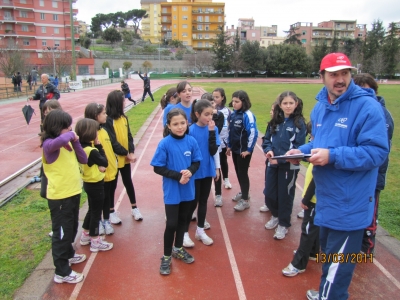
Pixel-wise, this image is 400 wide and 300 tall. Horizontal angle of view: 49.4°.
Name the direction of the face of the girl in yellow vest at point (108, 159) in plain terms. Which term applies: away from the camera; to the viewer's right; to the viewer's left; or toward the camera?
to the viewer's right

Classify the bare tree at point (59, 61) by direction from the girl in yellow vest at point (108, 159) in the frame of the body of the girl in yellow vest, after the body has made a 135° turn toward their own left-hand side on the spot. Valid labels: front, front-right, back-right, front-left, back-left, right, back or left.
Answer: front-right

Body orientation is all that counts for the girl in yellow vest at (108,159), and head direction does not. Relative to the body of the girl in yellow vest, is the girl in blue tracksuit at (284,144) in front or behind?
in front

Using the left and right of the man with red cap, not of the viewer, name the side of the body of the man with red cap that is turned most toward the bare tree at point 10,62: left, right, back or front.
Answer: right

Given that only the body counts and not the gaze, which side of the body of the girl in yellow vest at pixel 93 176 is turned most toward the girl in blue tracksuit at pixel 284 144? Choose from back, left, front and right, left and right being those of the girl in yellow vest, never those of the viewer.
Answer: front

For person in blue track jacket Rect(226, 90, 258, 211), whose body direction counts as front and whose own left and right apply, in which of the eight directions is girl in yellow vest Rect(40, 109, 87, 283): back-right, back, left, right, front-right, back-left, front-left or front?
front

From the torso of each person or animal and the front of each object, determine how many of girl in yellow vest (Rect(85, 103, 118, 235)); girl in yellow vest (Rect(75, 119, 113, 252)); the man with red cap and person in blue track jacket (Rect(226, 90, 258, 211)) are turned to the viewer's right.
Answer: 2

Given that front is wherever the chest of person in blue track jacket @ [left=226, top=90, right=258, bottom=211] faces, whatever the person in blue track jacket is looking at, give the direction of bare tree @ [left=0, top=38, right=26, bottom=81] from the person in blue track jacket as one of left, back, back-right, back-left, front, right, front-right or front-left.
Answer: right

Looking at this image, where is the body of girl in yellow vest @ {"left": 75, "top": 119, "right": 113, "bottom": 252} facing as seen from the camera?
to the viewer's right

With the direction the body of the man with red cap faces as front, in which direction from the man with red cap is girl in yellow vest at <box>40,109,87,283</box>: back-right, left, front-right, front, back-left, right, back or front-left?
front-right

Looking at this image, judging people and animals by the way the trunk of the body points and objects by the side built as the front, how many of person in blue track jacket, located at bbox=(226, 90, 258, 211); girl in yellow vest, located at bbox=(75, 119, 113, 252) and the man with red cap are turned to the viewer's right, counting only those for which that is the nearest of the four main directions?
1

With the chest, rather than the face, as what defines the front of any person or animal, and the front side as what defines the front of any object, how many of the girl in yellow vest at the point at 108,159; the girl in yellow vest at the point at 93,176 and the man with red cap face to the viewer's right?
2

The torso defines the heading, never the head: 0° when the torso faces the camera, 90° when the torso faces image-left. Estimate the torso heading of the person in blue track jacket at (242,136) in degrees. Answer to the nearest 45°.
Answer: approximately 45°

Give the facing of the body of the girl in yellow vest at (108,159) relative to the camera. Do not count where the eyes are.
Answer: to the viewer's right

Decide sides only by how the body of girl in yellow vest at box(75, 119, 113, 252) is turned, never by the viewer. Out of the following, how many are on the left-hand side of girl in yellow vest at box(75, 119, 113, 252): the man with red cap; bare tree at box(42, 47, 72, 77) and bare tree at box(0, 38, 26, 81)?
2

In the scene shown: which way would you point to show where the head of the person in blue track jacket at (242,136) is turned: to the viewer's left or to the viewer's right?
to the viewer's left
